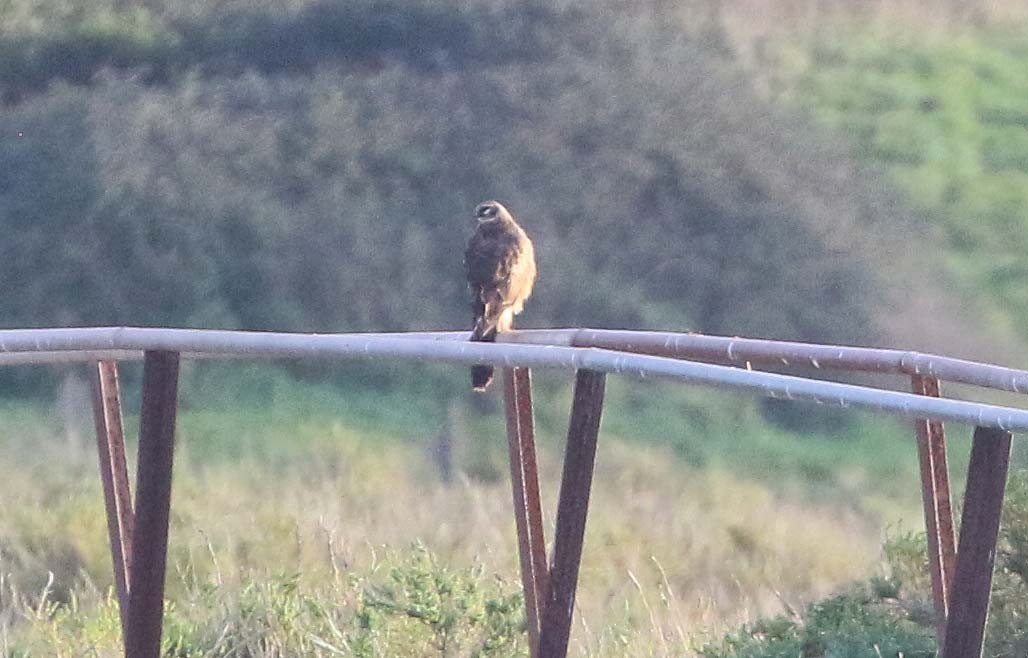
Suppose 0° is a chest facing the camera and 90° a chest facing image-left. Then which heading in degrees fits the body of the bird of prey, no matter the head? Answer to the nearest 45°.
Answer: approximately 225°
